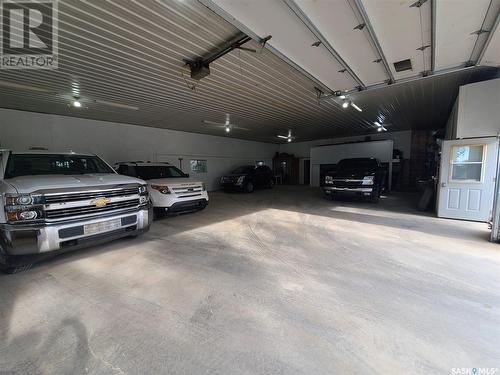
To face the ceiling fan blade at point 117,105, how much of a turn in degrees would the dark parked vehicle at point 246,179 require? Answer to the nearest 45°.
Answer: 0° — it already faces it

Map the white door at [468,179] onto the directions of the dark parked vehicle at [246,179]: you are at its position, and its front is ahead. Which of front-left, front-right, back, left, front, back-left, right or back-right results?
left

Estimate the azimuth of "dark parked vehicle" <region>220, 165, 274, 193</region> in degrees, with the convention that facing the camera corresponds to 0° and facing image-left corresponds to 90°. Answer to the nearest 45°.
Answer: approximately 45°

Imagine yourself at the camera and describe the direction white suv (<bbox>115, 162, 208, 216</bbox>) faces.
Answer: facing the viewer and to the right of the viewer

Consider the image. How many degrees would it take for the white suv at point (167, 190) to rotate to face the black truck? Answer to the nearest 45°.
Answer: approximately 45° to its left

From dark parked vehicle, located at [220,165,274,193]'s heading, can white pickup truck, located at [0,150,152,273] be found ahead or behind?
ahead

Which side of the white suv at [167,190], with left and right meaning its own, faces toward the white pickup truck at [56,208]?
right

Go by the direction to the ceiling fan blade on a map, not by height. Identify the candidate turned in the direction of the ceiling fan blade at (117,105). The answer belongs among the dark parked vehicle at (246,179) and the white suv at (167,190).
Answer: the dark parked vehicle

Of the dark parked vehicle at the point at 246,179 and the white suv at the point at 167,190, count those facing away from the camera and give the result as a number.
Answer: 0

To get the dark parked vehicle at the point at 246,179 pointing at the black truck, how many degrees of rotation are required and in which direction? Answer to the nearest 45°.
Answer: approximately 90° to its left

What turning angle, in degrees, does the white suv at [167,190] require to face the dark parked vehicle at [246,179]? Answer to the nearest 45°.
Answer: approximately 90° to its left
